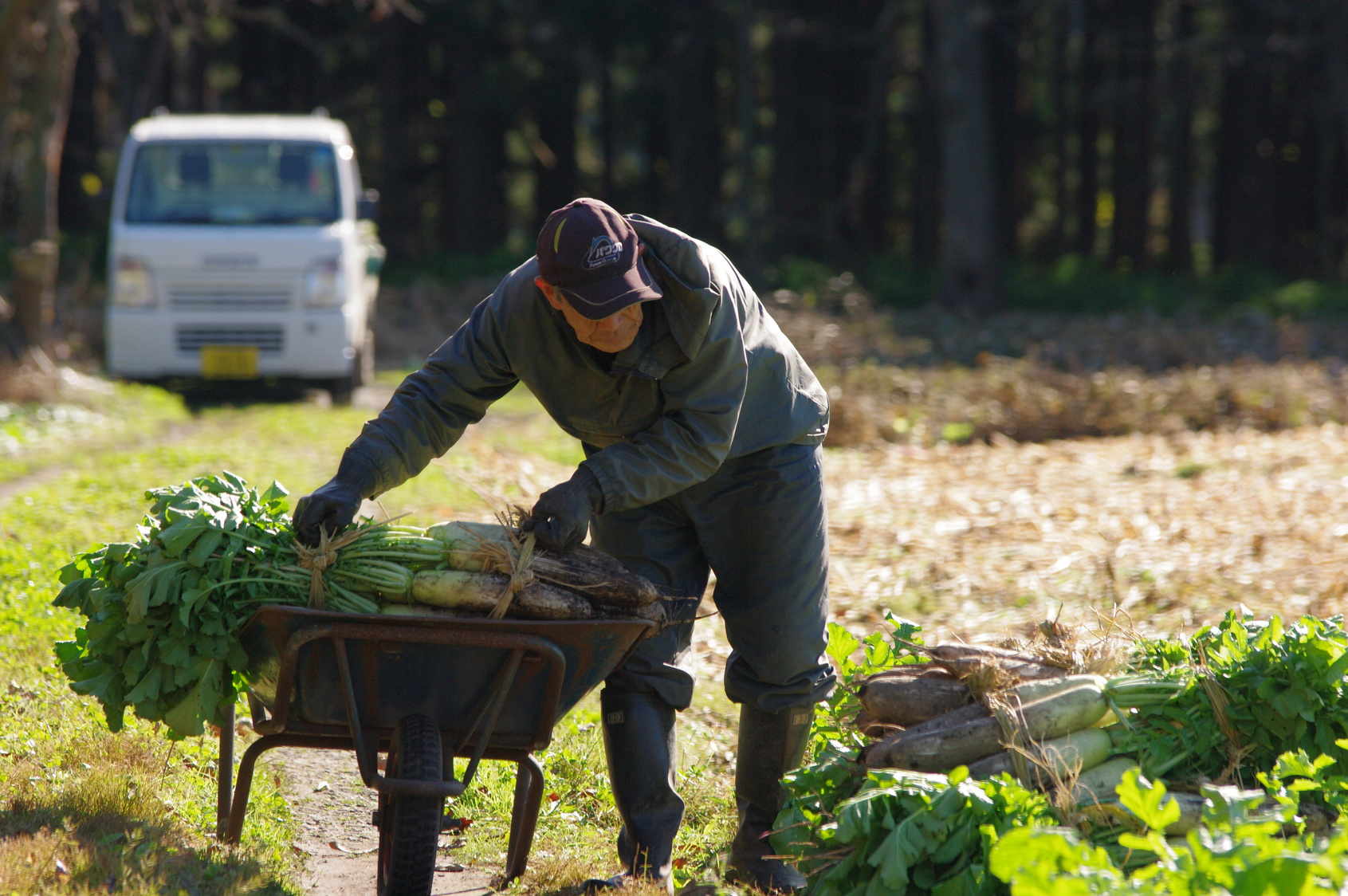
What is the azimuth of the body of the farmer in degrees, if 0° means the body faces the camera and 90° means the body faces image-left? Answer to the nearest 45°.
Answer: approximately 45°

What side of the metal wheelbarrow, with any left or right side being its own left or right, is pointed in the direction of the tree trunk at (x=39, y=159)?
back

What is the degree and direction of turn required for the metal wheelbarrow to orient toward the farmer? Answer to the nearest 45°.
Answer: approximately 135° to its left

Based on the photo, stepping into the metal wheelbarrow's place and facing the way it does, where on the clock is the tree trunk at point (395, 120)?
The tree trunk is roughly at 6 o'clock from the metal wheelbarrow.

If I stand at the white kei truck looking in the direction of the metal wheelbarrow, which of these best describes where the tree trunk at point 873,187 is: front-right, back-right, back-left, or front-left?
back-left

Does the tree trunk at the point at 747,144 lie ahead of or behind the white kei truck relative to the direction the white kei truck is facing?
behind

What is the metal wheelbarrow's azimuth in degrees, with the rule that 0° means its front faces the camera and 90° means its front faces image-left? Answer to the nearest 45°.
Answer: approximately 0°

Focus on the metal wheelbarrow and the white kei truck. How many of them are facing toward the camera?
2

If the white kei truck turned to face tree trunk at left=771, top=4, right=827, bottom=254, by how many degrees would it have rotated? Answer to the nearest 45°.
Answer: approximately 135° to its left

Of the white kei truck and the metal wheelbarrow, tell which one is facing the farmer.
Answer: the white kei truck
